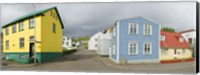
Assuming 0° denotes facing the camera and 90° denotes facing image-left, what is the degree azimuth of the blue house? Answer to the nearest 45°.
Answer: approximately 0°

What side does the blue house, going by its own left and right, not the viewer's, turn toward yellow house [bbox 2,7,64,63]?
right

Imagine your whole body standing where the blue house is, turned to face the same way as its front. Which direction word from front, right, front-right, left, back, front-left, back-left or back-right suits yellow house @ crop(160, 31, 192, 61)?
left

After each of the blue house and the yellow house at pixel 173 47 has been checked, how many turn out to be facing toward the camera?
2

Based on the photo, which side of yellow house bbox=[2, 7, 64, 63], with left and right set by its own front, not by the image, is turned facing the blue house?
left

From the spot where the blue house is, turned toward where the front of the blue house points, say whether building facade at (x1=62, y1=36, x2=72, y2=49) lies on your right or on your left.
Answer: on your right
